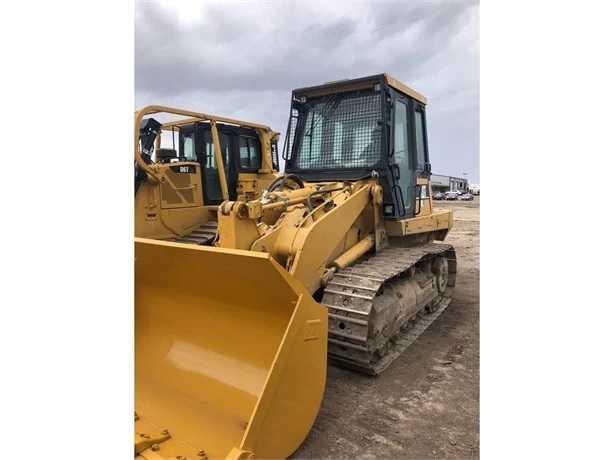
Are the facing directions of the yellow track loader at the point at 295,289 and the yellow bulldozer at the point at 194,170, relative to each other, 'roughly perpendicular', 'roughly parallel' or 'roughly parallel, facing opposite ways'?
roughly parallel

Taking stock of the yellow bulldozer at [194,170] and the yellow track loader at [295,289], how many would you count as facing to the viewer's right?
0

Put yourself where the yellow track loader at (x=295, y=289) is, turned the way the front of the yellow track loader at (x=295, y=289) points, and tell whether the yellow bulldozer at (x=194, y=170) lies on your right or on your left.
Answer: on your right

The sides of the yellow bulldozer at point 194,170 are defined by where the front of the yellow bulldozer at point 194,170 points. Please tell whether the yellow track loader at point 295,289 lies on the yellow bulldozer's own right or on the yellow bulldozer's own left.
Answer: on the yellow bulldozer's own left

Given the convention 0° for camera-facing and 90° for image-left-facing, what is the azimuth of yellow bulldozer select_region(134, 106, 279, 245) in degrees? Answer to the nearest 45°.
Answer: approximately 45°

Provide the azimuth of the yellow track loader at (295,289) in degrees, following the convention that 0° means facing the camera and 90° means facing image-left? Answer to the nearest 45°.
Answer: approximately 45°
